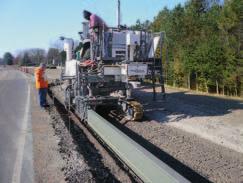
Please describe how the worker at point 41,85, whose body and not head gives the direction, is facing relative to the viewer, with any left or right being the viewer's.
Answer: facing to the right of the viewer

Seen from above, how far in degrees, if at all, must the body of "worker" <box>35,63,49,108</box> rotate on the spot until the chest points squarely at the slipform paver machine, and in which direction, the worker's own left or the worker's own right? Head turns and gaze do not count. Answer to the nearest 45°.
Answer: approximately 45° to the worker's own right
